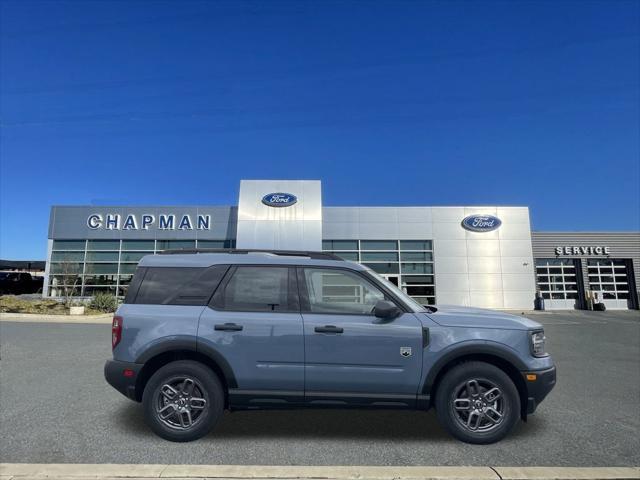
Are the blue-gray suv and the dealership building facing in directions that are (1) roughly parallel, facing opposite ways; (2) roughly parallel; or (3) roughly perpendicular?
roughly perpendicular

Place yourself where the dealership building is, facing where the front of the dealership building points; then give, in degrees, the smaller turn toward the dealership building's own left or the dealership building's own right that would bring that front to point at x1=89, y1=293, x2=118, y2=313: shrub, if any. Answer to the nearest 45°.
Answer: approximately 90° to the dealership building's own right

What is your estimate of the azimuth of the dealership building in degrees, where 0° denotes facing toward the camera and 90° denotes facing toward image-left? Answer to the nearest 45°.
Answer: approximately 0°

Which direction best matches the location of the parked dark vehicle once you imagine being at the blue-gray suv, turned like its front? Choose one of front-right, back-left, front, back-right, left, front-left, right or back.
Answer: back-left

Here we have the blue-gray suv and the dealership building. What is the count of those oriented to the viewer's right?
1

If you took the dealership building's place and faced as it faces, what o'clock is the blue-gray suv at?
The blue-gray suv is roughly at 12 o'clock from the dealership building.

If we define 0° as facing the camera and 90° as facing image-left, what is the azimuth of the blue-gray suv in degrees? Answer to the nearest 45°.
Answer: approximately 270°

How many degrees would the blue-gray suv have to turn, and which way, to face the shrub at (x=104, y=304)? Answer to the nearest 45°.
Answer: approximately 135° to its left

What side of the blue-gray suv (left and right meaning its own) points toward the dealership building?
left

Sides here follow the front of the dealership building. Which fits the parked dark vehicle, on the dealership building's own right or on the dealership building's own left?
on the dealership building's own right
